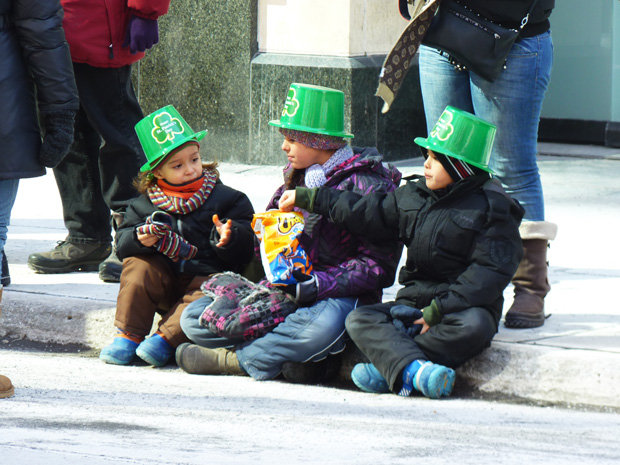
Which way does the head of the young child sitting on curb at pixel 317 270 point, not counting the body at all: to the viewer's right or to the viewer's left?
to the viewer's left

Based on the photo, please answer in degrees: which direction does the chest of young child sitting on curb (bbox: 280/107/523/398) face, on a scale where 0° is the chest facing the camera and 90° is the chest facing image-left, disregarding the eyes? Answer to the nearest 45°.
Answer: approximately 45°
